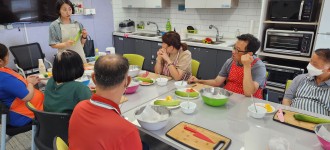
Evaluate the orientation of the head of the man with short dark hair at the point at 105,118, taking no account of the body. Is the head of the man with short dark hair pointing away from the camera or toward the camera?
away from the camera

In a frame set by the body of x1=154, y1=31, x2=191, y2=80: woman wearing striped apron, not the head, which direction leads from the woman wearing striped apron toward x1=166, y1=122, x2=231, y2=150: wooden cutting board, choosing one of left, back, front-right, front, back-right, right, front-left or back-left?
front-left

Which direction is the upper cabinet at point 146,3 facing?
toward the camera

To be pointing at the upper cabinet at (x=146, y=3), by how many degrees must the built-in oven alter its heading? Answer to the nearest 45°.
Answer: approximately 45° to its right

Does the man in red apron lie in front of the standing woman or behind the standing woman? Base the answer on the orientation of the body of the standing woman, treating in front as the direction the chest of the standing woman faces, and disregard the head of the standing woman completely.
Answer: in front

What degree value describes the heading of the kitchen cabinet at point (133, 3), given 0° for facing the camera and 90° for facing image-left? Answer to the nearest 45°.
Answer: approximately 0°

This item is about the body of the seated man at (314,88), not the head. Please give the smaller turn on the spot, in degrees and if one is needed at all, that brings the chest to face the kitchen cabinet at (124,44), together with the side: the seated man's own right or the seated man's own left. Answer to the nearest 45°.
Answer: approximately 90° to the seated man's own right

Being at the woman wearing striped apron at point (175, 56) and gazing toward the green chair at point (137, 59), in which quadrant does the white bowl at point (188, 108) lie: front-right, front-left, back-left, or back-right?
back-left

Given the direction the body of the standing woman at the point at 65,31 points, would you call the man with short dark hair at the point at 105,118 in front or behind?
in front

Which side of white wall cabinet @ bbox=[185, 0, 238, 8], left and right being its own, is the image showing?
front

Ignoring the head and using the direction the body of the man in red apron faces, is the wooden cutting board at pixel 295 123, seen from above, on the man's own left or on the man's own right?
on the man's own left

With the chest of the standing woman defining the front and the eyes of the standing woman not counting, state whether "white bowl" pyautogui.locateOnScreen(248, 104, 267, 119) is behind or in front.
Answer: in front

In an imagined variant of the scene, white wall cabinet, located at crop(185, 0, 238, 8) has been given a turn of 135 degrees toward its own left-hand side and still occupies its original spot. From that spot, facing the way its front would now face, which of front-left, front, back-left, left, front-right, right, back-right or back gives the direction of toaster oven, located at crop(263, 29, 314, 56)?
right

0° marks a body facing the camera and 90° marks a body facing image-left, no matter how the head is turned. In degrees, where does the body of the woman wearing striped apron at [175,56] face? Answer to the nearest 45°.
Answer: approximately 45°

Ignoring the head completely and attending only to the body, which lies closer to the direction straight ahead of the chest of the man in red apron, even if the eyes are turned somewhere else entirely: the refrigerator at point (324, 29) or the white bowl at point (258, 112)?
the white bowl

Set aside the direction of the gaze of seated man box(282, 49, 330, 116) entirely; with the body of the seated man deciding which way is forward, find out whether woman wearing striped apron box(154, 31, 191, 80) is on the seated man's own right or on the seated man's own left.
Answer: on the seated man's own right
